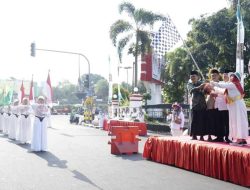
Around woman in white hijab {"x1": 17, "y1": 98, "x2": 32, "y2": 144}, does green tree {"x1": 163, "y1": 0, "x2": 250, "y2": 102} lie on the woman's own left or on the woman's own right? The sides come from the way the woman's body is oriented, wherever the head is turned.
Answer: on the woman's own left

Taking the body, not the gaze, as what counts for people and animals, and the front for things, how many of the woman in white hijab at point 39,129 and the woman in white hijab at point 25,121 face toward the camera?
2

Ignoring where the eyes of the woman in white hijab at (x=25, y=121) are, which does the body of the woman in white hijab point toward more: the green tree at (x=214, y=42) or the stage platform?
the stage platform

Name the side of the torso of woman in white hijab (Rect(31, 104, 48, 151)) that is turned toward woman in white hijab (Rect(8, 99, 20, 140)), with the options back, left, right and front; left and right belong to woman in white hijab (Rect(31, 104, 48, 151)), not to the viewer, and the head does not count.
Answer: back

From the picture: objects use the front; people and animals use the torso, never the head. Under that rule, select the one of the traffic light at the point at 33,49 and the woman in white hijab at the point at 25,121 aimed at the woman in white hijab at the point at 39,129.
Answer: the woman in white hijab at the point at 25,121

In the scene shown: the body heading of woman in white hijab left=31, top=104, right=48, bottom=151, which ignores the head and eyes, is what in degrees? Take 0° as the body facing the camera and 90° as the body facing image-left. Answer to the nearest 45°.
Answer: approximately 0°
